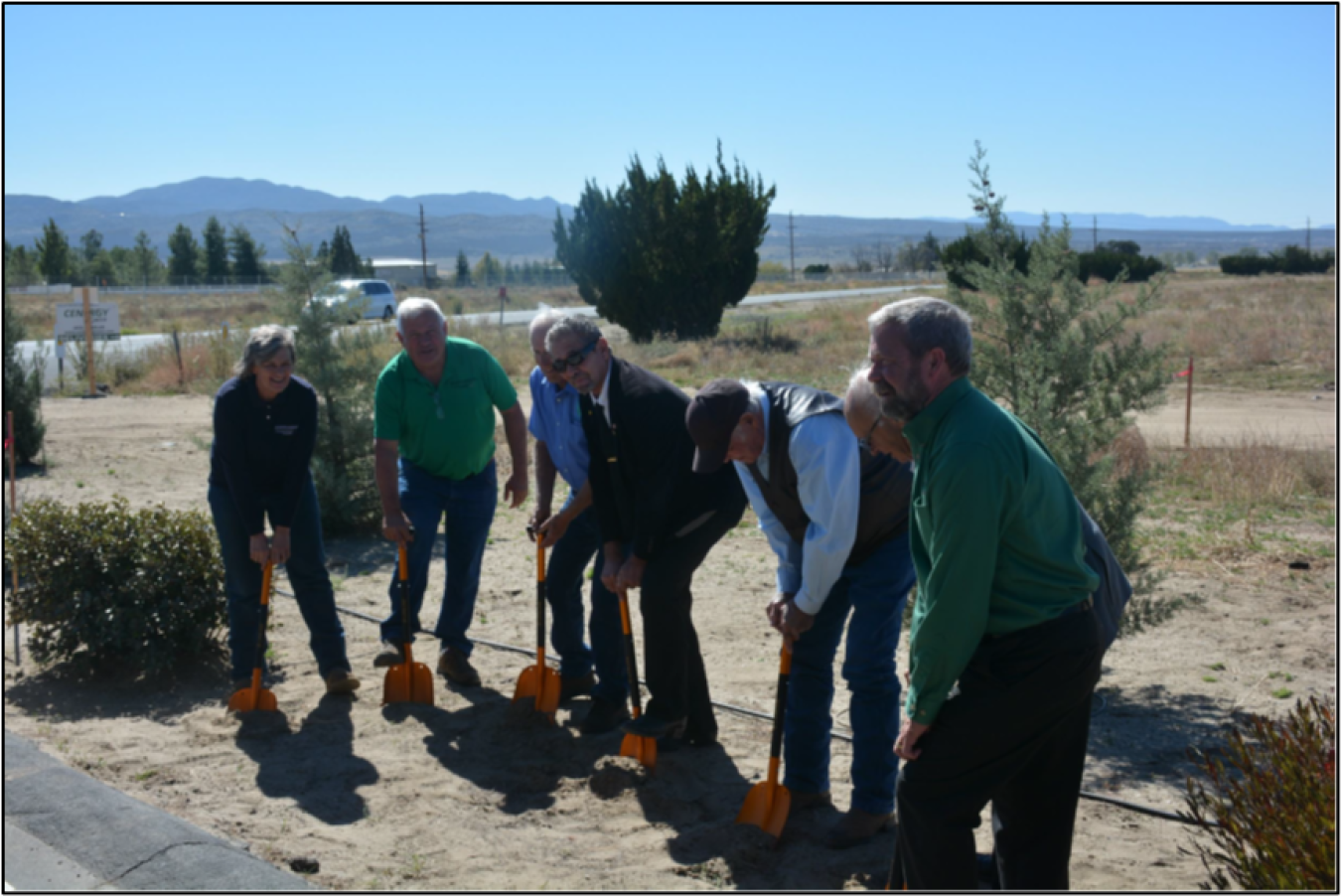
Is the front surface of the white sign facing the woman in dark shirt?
yes

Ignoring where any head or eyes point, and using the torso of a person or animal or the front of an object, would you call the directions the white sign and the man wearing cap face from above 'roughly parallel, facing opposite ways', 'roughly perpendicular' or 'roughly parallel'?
roughly perpendicular

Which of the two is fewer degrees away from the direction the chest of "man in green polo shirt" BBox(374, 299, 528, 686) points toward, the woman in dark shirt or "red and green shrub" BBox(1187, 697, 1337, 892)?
the red and green shrub

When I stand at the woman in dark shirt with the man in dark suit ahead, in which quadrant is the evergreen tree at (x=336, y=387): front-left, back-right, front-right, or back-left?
back-left

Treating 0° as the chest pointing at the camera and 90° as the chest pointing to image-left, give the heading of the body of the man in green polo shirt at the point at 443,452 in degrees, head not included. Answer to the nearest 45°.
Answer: approximately 0°

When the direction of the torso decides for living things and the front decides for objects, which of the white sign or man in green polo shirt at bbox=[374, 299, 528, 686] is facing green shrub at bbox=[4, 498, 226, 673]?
the white sign

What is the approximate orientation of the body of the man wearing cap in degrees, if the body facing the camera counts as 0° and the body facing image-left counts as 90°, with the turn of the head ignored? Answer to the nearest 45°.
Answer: approximately 45°

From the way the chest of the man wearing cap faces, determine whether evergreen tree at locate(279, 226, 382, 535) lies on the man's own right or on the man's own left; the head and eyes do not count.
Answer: on the man's own right

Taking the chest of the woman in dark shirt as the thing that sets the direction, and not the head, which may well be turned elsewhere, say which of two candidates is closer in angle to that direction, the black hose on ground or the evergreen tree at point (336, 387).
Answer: the black hose on ground

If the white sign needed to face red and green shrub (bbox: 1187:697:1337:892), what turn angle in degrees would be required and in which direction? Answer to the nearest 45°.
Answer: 0° — it already faces it

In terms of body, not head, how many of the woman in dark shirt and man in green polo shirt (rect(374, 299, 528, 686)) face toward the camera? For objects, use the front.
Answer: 2

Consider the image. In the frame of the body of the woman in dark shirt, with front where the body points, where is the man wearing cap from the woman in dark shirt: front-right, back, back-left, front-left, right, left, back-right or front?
front-left

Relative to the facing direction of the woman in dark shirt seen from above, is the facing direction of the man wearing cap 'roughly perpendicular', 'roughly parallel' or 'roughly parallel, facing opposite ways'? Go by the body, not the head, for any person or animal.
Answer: roughly perpendicular
